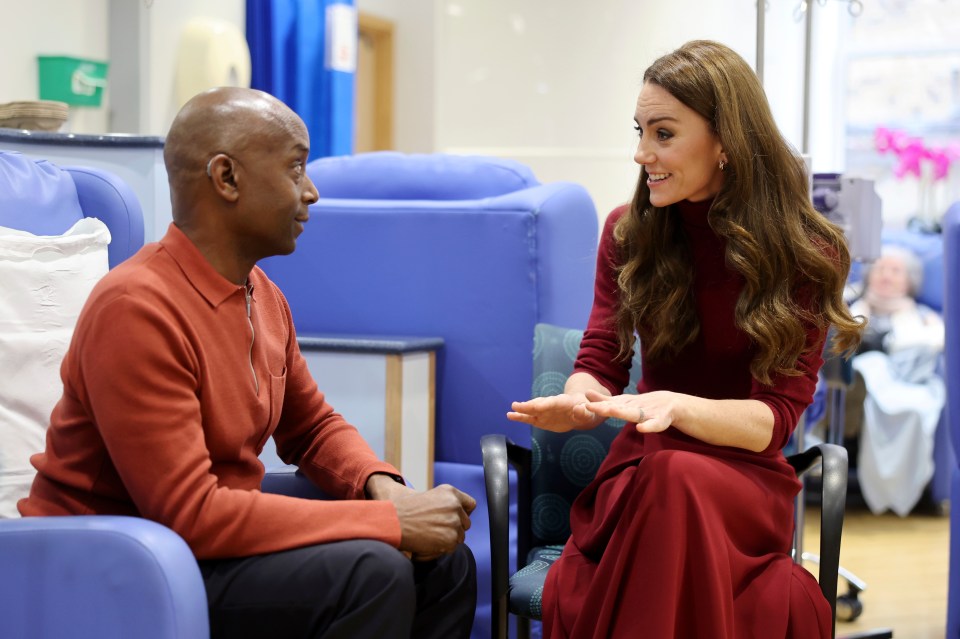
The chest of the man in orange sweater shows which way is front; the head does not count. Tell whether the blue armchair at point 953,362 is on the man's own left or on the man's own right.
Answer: on the man's own left

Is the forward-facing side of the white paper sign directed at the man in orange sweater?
yes

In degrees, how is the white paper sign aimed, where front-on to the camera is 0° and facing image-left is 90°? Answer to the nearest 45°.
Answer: approximately 0°

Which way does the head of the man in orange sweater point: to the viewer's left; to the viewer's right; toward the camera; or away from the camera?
to the viewer's right

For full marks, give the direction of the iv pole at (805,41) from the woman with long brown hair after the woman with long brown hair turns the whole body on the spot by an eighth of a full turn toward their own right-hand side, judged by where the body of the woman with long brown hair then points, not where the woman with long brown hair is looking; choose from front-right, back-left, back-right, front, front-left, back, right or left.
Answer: right

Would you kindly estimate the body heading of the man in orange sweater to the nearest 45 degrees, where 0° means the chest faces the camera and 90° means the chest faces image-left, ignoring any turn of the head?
approximately 315°

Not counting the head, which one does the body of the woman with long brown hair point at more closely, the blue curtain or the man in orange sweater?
the man in orange sweater

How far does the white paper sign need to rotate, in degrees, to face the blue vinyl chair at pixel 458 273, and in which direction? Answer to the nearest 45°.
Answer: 0° — it already faces it

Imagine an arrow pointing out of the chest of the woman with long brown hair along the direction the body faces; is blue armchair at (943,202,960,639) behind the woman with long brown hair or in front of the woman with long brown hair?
behind
